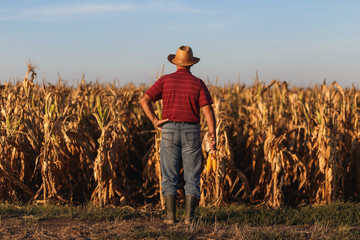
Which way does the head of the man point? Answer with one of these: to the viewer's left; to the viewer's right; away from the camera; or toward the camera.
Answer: away from the camera

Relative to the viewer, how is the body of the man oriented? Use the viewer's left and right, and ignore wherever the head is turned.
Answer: facing away from the viewer
